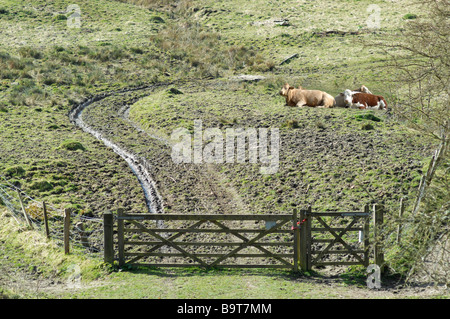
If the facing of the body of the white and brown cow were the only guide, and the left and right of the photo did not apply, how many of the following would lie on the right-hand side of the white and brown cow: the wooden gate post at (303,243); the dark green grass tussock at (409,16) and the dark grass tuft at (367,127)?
1

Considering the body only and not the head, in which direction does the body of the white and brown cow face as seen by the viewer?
to the viewer's left

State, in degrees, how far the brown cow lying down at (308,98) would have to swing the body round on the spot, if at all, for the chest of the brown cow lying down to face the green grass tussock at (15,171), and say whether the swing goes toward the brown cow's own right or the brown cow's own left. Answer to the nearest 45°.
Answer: approximately 45° to the brown cow's own left

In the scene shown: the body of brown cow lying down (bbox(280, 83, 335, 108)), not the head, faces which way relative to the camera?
to the viewer's left

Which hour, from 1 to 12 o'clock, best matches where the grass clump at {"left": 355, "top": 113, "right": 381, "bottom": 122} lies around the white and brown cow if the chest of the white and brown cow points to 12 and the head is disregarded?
The grass clump is roughly at 9 o'clock from the white and brown cow.

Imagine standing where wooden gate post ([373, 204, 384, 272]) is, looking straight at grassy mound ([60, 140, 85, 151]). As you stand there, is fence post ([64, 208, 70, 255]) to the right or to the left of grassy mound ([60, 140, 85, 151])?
left

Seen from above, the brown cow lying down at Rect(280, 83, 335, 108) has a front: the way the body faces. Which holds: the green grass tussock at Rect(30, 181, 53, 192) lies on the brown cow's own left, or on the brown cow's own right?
on the brown cow's own left

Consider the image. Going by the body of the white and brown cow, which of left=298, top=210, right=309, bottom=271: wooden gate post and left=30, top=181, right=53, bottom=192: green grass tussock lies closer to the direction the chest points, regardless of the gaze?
the green grass tussock

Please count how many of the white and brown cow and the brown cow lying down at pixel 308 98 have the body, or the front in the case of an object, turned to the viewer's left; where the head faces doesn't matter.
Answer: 2

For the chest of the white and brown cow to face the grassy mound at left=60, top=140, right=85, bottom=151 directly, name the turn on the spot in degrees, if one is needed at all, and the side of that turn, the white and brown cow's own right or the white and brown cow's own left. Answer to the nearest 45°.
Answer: approximately 45° to the white and brown cow's own left

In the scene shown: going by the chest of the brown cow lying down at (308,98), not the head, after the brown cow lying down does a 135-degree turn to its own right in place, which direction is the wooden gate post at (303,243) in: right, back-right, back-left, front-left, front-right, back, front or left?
back-right

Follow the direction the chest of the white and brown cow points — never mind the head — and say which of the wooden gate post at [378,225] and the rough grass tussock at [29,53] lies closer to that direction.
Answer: the rough grass tussock
